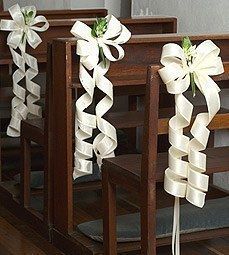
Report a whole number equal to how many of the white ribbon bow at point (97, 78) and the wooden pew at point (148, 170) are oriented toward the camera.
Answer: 1

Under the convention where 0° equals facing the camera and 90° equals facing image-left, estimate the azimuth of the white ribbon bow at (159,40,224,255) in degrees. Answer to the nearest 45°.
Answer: approximately 0°

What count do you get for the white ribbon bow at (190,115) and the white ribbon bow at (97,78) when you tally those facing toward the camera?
2

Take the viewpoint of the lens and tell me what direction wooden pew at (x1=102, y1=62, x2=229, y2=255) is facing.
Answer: facing away from the viewer and to the left of the viewer

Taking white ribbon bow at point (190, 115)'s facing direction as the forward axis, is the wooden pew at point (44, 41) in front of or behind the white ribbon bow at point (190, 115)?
behind
